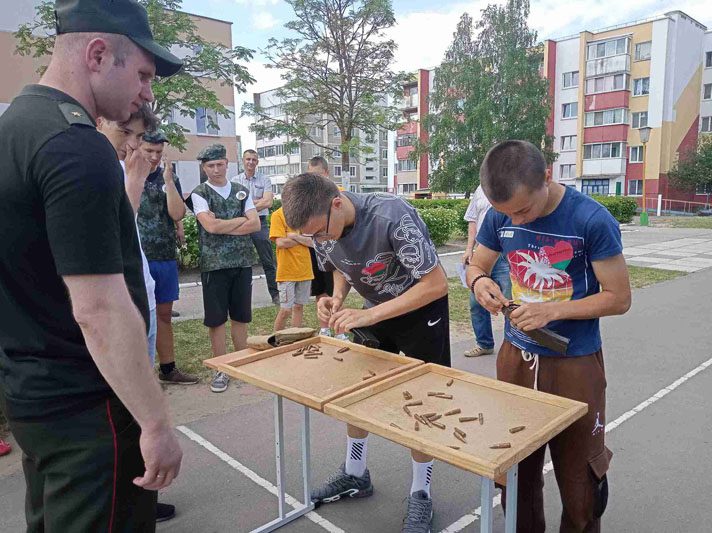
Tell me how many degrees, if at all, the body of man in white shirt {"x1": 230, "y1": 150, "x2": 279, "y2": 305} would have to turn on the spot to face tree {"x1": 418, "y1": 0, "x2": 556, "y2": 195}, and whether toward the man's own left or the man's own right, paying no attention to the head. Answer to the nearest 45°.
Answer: approximately 135° to the man's own left

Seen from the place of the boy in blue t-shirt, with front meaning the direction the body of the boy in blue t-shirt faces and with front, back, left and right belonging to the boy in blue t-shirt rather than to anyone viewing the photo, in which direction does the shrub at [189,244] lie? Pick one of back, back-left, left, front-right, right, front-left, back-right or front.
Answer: right

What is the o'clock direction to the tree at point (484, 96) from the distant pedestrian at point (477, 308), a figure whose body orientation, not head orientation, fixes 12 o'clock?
The tree is roughly at 3 o'clock from the distant pedestrian.

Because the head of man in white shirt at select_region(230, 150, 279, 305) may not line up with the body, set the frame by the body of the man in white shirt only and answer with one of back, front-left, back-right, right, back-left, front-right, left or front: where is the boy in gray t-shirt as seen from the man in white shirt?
front

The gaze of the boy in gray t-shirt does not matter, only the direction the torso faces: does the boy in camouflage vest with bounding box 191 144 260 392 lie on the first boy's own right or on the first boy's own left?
on the first boy's own right

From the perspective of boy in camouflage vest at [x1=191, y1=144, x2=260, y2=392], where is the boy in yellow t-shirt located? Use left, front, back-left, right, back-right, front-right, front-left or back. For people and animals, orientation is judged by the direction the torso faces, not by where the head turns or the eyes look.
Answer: back-left

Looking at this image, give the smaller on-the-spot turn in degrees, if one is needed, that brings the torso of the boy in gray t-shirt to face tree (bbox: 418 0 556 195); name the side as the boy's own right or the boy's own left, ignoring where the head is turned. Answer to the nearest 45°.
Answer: approximately 135° to the boy's own right

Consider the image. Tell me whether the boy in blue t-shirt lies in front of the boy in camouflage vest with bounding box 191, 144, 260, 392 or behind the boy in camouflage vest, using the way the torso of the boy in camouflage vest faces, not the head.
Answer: in front

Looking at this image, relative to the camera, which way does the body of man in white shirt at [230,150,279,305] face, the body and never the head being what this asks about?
toward the camera

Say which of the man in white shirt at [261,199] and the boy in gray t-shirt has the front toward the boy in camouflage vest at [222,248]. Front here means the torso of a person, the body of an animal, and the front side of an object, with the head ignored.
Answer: the man in white shirt

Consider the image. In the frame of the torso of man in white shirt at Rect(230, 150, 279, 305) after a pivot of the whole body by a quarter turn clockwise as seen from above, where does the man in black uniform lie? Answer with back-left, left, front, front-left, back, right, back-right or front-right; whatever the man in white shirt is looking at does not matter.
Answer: left

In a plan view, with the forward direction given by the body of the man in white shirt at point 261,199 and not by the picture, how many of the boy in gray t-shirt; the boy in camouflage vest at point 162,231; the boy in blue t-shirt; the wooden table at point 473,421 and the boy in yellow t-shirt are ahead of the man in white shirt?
5

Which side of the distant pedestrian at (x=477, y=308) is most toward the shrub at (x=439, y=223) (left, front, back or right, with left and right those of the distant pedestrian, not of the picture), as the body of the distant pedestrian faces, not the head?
right
